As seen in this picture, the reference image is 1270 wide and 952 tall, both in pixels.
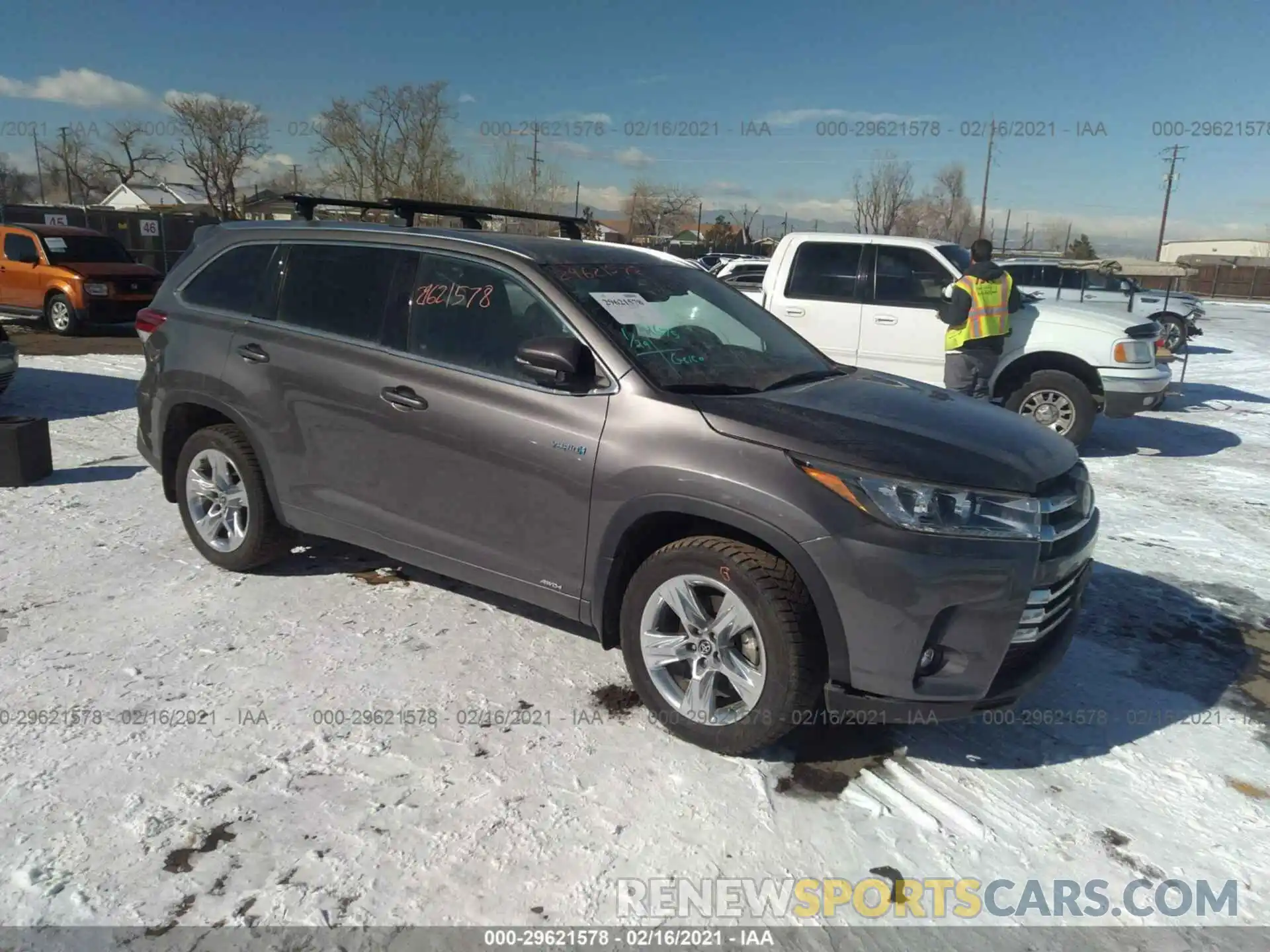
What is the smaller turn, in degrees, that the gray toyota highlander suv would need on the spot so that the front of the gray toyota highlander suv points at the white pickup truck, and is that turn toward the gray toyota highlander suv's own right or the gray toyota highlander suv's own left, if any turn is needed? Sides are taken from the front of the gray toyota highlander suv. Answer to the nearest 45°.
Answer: approximately 90° to the gray toyota highlander suv's own left

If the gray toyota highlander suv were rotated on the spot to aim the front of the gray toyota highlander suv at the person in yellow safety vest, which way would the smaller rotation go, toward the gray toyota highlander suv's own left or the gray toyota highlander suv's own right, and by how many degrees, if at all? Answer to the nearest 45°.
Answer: approximately 90° to the gray toyota highlander suv's own left

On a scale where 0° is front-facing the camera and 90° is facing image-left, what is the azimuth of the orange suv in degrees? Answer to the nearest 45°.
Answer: approximately 315°

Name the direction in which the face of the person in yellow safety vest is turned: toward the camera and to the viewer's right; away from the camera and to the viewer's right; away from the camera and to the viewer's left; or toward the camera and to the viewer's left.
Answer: away from the camera and to the viewer's left

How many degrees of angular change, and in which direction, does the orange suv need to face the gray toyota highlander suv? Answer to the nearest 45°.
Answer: approximately 45° to its right

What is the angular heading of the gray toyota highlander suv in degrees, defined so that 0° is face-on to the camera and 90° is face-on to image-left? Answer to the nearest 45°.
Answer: approximately 315°

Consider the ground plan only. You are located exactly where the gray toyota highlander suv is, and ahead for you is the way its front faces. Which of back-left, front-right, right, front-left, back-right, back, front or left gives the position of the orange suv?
back
